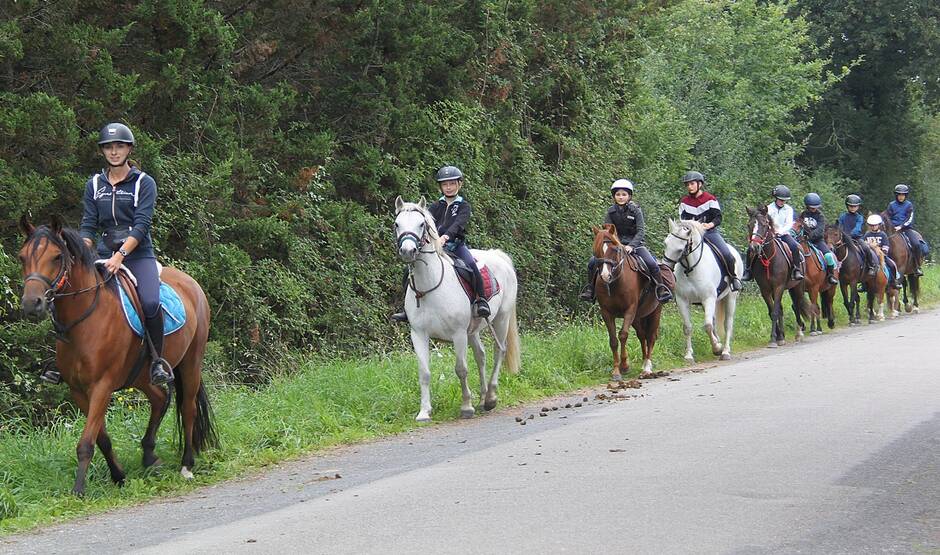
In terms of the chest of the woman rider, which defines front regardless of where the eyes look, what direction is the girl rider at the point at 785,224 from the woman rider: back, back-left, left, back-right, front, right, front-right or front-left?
back

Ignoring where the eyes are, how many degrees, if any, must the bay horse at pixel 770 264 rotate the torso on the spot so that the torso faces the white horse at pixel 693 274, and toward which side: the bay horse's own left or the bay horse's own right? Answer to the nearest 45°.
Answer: approximately 45° to the bay horse's own left

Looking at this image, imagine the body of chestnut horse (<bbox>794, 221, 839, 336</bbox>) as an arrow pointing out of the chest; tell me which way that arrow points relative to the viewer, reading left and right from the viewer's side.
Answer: facing the viewer and to the left of the viewer

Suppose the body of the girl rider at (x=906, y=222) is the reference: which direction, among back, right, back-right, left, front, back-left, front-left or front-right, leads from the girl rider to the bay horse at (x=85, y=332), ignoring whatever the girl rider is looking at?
front-left

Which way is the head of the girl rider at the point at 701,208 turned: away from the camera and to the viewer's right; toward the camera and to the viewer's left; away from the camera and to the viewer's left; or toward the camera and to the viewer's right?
toward the camera and to the viewer's left

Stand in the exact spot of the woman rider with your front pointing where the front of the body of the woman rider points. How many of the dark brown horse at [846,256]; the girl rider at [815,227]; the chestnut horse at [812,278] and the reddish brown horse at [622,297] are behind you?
4

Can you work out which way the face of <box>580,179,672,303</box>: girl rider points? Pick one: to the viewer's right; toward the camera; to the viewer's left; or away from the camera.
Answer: toward the camera

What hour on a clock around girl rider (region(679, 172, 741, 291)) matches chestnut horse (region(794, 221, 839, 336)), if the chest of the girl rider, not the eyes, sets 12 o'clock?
The chestnut horse is roughly at 5 o'clock from the girl rider.

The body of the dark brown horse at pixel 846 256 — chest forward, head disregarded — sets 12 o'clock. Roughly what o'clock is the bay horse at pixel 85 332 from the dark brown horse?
The bay horse is roughly at 11 o'clock from the dark brown horse.

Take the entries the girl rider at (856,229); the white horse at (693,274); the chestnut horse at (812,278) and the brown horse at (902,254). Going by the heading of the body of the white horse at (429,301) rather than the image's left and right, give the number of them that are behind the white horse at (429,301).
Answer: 4

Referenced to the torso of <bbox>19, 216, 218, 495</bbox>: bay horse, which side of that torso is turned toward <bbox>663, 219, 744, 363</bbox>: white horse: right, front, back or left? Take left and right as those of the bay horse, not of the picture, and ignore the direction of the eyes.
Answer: back

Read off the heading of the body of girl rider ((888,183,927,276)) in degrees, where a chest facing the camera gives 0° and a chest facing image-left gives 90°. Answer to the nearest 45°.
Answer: approximately 45°

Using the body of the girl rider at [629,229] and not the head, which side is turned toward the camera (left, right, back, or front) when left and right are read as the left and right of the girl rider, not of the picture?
front

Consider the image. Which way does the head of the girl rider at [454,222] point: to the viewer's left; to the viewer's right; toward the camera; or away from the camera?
toward the camera

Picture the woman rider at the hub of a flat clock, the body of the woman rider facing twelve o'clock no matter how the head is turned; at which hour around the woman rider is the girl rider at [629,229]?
The girl rider is roughly at 6 o'clock from the woman rider.

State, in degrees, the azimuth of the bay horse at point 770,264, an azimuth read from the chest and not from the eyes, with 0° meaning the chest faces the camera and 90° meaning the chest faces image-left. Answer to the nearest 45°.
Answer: approximately 45°

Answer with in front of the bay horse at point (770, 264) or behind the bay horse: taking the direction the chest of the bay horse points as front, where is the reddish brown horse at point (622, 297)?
in front
